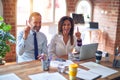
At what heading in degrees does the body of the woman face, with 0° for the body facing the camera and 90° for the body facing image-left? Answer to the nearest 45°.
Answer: approximately 0°

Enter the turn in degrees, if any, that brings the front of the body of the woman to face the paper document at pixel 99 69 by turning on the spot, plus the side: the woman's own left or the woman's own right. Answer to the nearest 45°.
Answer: approximately 45° to the woman's own left

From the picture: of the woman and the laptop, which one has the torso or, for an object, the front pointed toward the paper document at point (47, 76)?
the woman

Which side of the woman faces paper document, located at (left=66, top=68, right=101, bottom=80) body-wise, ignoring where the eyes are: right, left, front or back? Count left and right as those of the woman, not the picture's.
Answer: front

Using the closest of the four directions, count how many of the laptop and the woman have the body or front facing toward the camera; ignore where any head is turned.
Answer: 1

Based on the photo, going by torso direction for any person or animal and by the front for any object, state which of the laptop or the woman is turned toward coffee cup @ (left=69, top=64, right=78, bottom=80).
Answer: the woman

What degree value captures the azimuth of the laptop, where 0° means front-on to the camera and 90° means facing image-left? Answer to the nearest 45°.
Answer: approximately 135°
